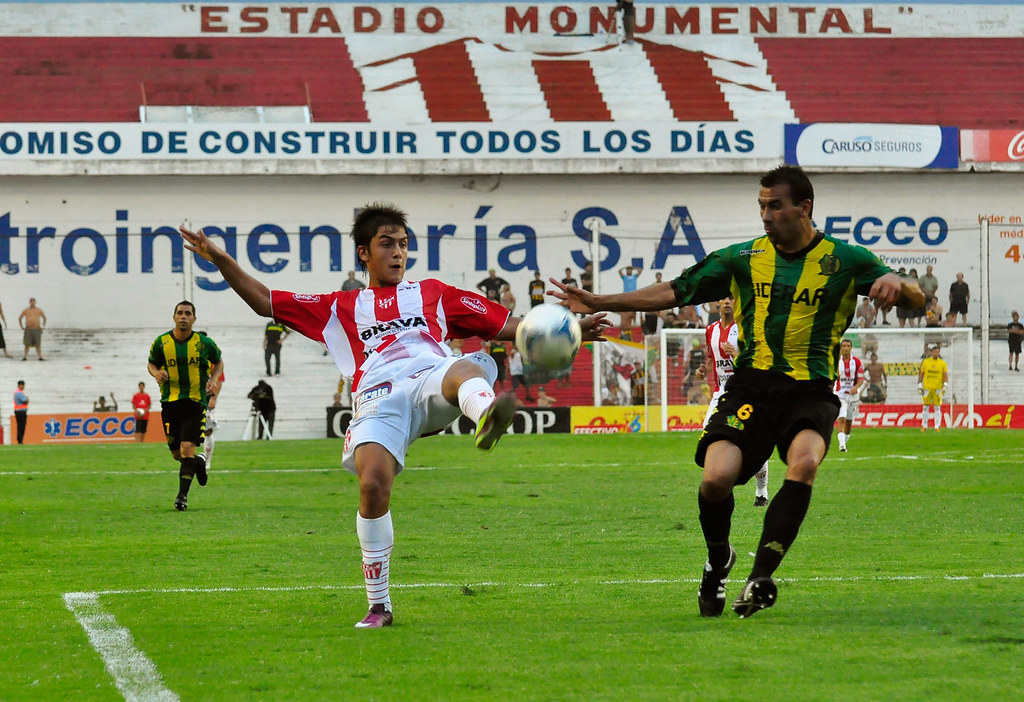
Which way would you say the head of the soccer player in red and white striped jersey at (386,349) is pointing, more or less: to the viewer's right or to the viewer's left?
to the viewer's right

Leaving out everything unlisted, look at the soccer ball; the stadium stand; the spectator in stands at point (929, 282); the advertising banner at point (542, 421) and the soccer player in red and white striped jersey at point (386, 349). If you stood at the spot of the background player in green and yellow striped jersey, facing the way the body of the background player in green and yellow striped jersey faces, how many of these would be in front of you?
2

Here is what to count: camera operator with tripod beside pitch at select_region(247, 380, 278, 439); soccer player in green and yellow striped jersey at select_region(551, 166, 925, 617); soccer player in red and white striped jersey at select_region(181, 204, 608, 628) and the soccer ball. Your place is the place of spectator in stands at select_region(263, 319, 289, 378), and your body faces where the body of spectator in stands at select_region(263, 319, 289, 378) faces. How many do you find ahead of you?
4

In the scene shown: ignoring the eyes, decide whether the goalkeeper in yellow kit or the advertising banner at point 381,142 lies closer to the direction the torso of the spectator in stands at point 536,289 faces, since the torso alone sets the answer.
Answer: the goalkeeper in yellow kit

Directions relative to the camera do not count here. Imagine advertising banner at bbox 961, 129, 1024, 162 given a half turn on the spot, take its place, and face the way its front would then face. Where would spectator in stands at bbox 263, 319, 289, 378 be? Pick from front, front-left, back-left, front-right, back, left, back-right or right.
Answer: back-left

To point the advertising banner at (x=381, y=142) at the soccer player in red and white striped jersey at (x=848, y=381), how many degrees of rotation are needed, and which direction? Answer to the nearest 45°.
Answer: approximately 45° to its left
